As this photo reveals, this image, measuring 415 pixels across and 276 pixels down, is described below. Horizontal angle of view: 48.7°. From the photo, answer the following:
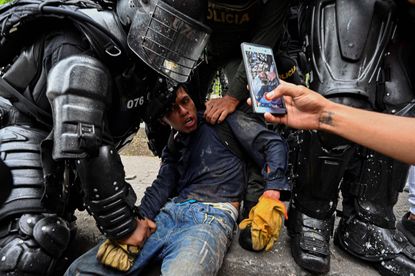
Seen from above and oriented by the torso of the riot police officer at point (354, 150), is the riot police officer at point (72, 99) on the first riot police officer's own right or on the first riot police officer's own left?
on the first riot police officer's own right
